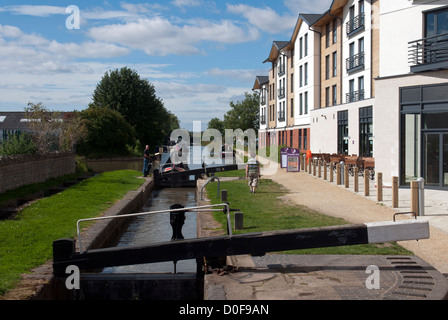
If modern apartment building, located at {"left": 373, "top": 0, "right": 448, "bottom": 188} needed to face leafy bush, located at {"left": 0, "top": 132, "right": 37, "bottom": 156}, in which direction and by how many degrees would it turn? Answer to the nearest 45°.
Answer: approximately 45° to its right

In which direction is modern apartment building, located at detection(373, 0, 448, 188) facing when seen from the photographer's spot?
facing the viewer and to the left of the viewer

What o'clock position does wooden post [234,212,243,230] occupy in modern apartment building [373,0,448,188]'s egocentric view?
The wooden post is roughly at 11 o'clock from the modern apartment building.

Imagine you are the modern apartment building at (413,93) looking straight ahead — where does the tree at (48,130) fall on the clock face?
The tree is roughly at 2 o'clock from the modern apartment building.
